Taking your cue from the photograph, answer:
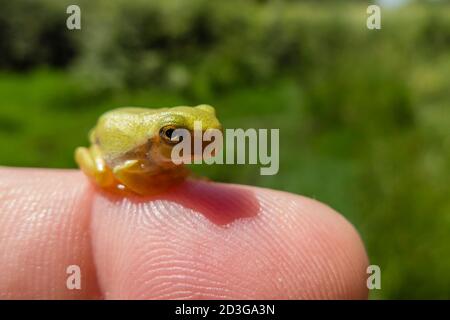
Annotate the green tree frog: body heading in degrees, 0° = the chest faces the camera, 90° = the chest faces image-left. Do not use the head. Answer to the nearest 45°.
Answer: approximately 315°
